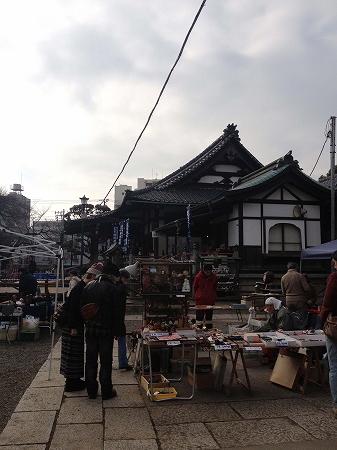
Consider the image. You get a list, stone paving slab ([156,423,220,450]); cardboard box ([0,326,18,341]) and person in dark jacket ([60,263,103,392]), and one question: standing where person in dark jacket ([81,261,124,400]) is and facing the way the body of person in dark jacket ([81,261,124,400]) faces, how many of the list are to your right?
1

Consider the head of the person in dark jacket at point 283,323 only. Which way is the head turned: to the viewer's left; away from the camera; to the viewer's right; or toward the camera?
to the viewer's left

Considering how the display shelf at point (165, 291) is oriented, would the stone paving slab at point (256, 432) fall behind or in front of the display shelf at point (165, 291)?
in front

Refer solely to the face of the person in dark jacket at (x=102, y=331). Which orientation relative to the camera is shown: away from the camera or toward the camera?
away from the camera

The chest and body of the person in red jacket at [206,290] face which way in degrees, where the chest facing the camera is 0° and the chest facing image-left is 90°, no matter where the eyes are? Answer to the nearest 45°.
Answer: approximately 0°

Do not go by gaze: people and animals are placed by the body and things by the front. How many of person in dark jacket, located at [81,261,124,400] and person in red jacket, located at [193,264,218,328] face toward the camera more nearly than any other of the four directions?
1

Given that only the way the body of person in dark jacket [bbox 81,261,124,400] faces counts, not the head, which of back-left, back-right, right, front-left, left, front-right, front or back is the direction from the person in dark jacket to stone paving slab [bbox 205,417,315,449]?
right

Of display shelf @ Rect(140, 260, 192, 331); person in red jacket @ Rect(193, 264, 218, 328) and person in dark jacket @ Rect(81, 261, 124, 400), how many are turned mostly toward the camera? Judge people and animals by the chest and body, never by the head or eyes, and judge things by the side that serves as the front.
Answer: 2

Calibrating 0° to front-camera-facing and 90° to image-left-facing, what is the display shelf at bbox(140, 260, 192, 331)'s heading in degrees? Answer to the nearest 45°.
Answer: approximately 0°

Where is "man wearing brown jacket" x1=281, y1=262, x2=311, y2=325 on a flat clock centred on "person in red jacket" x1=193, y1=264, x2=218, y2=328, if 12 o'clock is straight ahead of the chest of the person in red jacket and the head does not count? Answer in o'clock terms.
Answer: The man wearing brown jacket is roughly at 10 o'clock from the person in red jacket.
